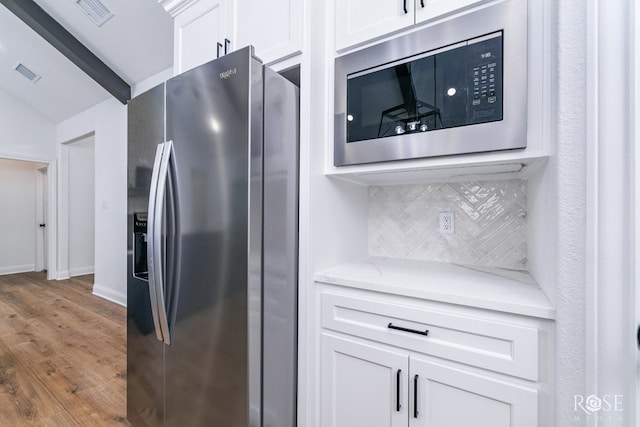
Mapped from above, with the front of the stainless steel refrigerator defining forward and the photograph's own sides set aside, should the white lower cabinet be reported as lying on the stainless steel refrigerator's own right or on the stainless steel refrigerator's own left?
on the stainless steel refrigerator's own left

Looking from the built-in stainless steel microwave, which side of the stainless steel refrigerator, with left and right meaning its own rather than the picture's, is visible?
left

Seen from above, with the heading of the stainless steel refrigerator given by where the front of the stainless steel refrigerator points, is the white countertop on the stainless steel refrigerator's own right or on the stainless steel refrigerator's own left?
on the stainless steel refrigerator's own left
